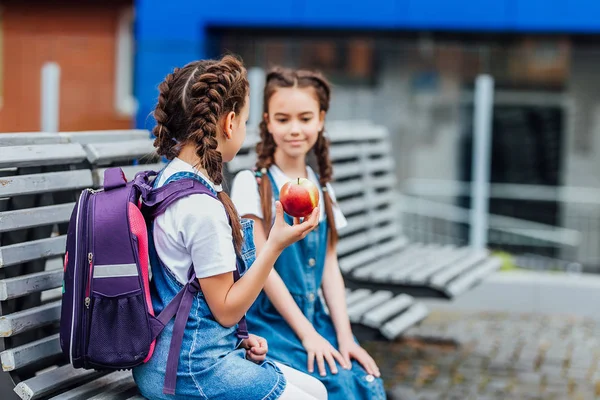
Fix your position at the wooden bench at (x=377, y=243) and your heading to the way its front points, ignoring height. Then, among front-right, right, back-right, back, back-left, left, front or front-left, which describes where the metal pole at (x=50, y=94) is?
back

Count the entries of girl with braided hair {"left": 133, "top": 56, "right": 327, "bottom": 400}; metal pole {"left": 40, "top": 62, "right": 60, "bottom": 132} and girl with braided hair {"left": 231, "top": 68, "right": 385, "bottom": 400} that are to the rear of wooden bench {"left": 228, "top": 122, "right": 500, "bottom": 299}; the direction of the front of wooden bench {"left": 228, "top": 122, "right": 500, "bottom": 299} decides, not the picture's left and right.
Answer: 1

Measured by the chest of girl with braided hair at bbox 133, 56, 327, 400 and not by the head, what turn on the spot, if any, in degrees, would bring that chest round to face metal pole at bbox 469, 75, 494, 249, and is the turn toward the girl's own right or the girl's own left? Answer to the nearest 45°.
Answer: approximately 90° to the girl's own left

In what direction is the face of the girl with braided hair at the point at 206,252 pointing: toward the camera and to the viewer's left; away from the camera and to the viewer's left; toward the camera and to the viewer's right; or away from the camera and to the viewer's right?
away from the camera and to the viewer's right

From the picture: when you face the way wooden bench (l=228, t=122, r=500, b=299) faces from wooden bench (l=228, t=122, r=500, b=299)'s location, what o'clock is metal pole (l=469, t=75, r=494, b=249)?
The metal pole is roughly at 8 o'clock from the wooden bench.

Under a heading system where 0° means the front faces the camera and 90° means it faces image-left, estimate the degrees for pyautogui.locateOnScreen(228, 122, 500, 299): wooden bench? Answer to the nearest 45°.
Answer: approximately 315°

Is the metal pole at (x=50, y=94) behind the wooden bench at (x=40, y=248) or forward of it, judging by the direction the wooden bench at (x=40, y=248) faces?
behind

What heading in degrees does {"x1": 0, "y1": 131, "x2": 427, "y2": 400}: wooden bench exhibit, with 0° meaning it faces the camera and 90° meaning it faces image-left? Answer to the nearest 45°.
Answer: approximately 315°

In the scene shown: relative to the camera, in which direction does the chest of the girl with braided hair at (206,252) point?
to the viewer's right

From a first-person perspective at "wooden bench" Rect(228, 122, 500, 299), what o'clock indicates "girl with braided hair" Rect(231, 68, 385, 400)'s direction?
The girl with braided hair is roughly at 2 o'clock from the wooden bench.
